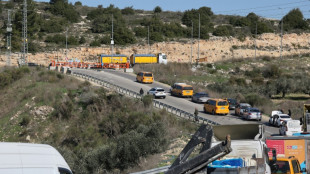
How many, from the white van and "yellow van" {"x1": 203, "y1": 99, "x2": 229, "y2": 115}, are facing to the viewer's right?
1

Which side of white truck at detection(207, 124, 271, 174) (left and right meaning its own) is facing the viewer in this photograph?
back

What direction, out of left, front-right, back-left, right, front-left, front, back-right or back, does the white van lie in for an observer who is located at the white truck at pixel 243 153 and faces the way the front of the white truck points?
back-left

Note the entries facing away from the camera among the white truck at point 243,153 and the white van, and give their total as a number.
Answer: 1
